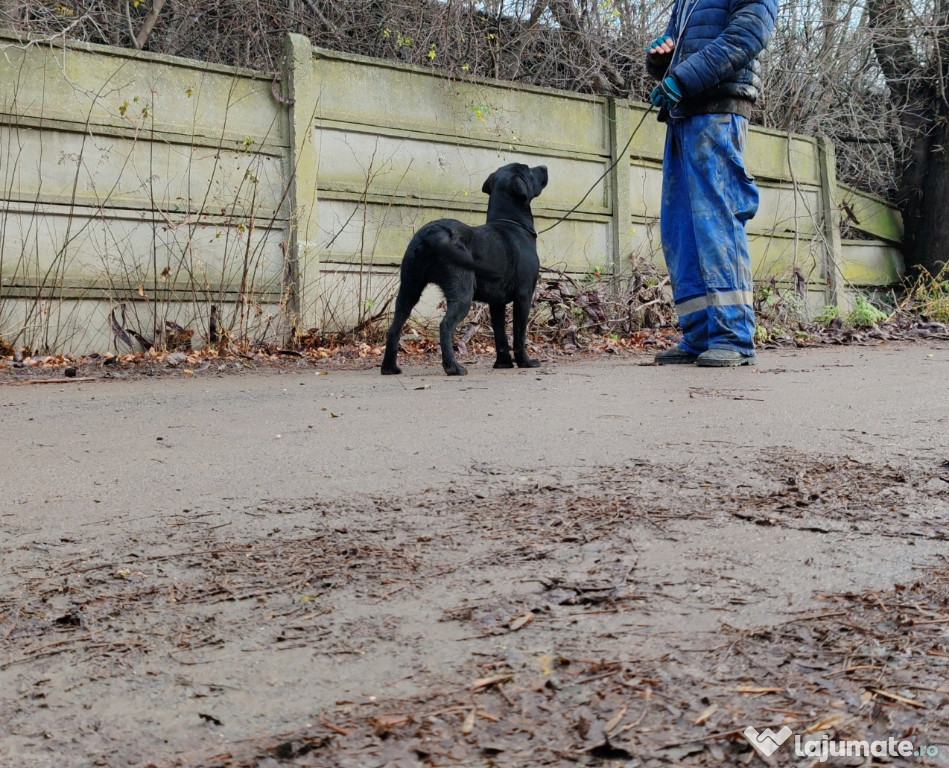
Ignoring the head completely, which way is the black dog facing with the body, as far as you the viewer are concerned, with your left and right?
facing away from the viewer and to the right of the viewer

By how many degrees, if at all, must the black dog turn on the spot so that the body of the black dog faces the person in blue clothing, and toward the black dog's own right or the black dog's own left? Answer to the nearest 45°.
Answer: approximately 45° to the black dog's own right

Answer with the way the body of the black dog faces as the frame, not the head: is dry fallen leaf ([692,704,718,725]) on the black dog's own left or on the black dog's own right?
on the black dog's own right

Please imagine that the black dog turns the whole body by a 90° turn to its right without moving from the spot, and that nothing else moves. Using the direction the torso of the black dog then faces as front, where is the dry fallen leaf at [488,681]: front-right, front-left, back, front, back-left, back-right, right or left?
front-right
